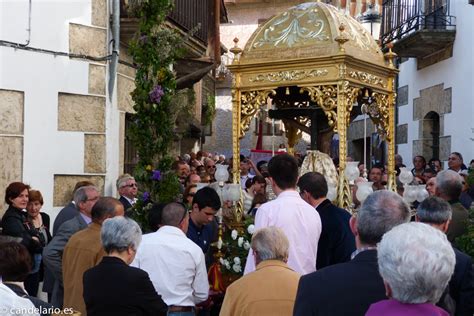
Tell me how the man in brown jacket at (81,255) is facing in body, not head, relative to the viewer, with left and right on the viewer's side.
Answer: facing away from the viewer and to the right of the viewer

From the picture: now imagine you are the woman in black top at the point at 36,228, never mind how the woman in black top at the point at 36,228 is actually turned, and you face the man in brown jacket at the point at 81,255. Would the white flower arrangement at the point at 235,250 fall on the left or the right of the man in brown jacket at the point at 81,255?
left

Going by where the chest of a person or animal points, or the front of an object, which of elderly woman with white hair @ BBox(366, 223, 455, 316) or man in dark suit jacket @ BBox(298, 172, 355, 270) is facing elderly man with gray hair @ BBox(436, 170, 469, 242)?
elderly woman with white hair @ BBox(366, 223, 455, 316)

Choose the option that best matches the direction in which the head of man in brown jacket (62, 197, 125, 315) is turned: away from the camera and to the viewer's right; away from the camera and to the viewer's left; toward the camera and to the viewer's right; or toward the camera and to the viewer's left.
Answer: away from the camera and to the viewer's right

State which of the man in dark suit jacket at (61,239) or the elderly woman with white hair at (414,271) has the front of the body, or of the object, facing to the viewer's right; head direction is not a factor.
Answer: the man in dark suit jacket

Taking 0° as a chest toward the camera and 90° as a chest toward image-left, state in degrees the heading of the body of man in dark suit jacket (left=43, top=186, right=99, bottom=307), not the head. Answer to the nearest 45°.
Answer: approximately 270°

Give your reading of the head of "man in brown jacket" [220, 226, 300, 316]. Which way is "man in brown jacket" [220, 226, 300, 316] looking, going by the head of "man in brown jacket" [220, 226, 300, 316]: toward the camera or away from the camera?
away from the camera

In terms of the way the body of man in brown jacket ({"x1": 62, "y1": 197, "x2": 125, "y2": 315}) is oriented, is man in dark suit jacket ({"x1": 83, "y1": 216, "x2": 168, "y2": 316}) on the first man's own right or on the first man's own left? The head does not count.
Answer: on the first man's own right

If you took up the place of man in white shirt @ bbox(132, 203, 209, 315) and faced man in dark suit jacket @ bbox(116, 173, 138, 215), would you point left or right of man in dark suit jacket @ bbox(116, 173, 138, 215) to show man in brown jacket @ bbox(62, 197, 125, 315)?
left

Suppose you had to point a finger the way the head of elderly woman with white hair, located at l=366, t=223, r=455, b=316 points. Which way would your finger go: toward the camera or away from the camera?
away from the camera

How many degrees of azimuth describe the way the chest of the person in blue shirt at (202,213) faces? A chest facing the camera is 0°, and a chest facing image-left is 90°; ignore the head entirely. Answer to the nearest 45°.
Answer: approximately 315°
